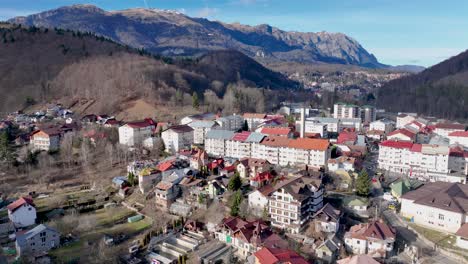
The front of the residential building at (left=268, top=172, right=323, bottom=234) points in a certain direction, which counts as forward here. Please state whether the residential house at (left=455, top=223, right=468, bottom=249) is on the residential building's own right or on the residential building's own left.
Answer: on the residential building's own left

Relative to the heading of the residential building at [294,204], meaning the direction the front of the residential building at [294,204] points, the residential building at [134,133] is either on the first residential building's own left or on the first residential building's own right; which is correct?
on the first residential building's own right

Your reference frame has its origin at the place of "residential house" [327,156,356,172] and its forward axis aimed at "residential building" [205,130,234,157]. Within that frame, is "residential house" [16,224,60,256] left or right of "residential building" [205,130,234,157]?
left

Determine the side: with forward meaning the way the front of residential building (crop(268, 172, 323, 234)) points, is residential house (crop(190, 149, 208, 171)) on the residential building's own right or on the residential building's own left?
on the residential building's own right

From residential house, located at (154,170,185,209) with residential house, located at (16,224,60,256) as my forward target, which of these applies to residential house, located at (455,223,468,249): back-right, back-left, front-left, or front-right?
back-left

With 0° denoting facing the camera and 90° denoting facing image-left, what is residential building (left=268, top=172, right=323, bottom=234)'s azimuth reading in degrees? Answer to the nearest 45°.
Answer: approximately 45°

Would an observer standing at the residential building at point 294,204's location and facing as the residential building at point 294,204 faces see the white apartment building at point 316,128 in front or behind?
behind

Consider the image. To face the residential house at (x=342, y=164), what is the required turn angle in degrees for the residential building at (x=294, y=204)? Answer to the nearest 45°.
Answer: approximately 180°

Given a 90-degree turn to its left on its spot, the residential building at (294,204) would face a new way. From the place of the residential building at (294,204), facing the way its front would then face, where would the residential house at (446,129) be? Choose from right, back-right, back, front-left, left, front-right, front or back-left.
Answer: left
